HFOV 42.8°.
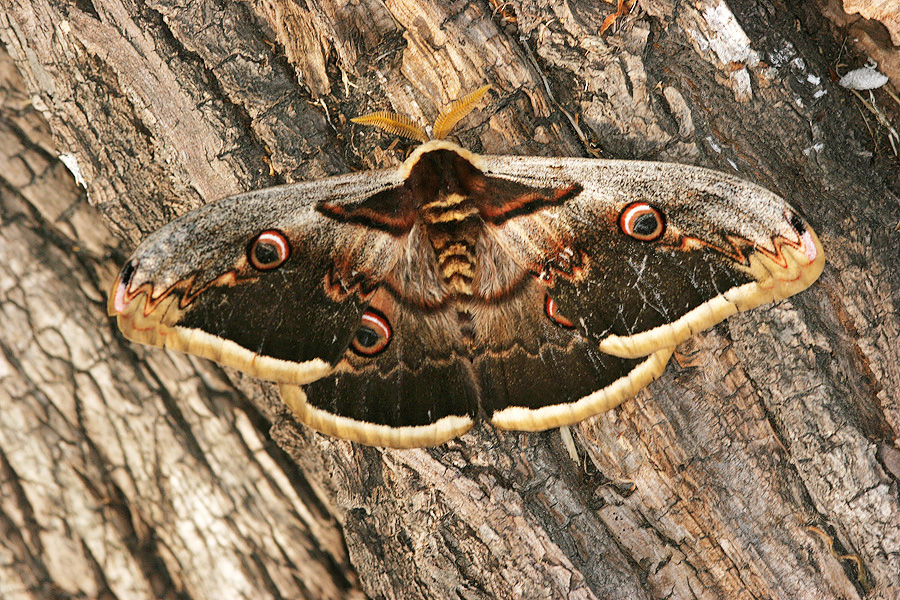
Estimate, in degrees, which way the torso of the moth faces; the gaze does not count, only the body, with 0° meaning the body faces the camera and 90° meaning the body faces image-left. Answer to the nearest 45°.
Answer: approximately 180°
